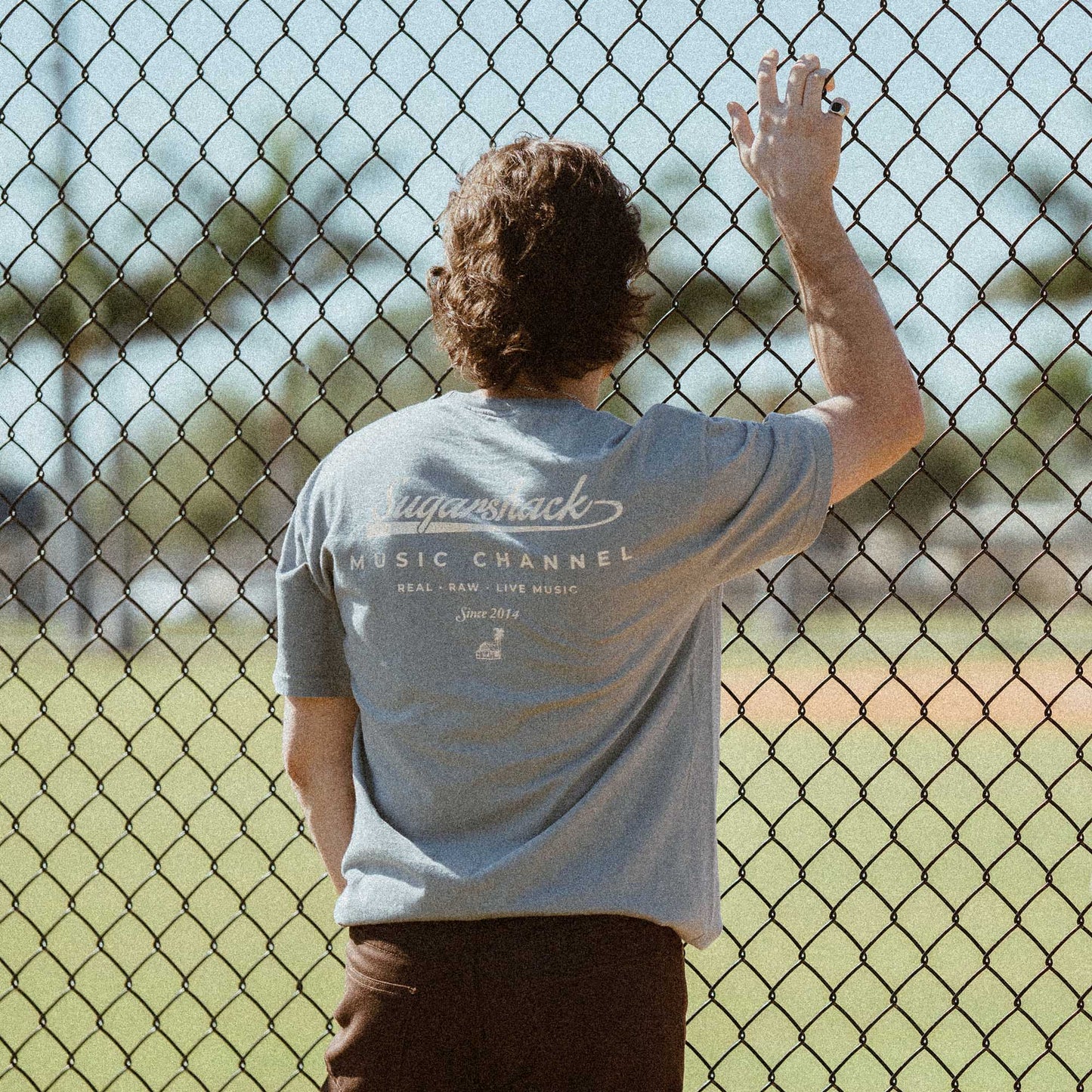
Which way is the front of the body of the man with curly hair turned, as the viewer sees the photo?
away from the camera
